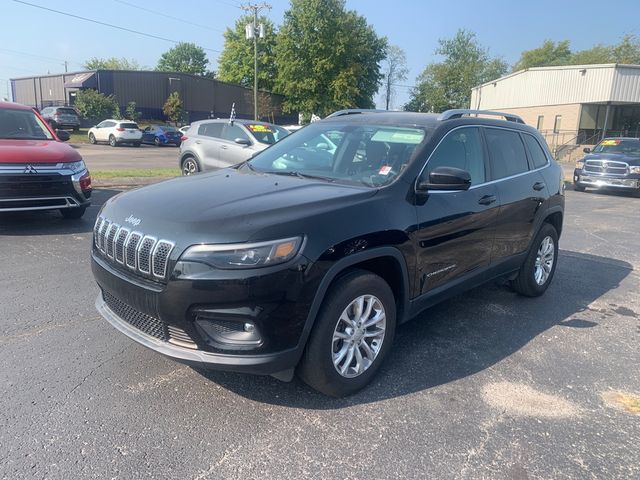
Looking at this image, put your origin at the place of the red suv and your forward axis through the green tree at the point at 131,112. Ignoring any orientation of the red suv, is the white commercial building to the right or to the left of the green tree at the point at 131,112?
right

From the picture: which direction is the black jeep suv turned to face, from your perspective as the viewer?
facing the viewer and to the left of the viewer

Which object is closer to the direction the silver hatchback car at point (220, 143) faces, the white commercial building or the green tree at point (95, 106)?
the white commercial building

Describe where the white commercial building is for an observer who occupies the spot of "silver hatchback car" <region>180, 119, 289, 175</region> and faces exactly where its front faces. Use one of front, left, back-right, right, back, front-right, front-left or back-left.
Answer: left

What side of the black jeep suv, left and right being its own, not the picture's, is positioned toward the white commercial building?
back

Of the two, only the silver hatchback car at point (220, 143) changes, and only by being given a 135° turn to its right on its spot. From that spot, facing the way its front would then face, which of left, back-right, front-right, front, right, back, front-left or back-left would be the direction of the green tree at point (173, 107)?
right

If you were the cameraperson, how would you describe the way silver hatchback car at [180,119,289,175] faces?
facing the viewer and to the right of the viewer

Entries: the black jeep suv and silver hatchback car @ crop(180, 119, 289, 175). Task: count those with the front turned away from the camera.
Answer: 0

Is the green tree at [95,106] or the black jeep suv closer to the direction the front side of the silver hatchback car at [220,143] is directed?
the black jeep suv

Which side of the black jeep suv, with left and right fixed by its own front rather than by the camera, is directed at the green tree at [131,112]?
right

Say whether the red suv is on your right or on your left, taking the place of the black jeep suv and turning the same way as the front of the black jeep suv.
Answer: on your right

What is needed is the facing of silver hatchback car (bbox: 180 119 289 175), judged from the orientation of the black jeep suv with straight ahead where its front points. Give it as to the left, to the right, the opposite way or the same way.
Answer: to the left

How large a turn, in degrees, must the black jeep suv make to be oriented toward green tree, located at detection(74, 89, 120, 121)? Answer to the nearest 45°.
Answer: approximately 90° to its right

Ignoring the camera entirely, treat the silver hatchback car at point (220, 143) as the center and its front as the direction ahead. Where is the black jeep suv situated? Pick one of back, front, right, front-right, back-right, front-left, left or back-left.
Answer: front-right
